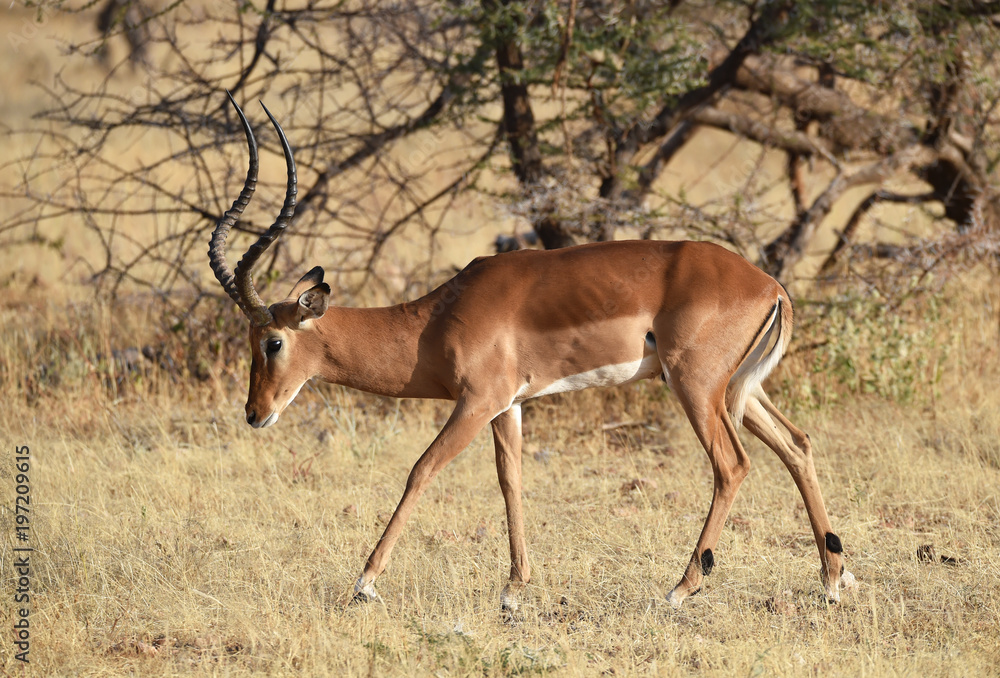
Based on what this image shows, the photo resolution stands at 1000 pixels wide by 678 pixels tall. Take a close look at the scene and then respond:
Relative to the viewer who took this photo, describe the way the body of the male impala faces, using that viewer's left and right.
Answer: facing to the left of the viewer
